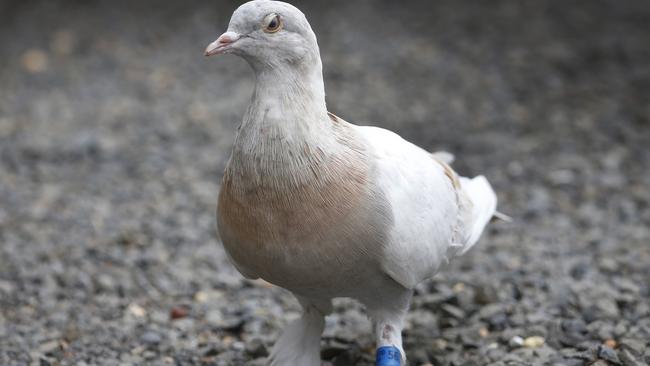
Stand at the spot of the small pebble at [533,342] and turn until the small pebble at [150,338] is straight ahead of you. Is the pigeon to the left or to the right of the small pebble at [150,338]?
left

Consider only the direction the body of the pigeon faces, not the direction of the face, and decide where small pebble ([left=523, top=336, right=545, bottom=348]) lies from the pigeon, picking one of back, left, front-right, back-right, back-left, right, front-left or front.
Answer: back

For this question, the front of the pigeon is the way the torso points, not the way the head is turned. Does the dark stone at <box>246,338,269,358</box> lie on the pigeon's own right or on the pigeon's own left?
on the pigeon's own right

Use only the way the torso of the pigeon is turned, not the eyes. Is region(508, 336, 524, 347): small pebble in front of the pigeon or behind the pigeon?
behind

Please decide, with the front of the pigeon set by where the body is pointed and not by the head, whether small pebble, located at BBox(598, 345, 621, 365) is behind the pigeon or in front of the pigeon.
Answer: behind

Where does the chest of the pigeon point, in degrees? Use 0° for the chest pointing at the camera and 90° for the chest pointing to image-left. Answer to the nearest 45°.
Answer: approximately 45°

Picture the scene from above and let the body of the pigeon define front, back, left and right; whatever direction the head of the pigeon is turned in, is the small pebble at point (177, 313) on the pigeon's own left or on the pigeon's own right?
on the pigeon's own right
